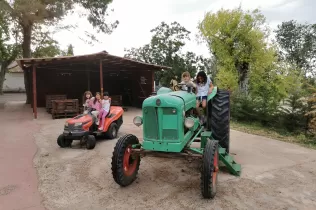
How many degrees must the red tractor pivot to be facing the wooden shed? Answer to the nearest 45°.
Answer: approximately 135° to its right

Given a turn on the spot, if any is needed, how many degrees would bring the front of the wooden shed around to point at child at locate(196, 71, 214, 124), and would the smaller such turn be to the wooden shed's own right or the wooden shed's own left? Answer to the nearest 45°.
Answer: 0° — it already faces them

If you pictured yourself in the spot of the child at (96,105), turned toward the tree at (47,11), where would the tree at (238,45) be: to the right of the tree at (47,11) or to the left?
right

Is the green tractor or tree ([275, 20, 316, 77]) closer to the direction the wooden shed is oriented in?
the green tractor

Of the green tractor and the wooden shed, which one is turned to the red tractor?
the wooden shed

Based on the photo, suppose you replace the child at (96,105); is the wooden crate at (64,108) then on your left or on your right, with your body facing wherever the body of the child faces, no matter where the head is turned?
on your right

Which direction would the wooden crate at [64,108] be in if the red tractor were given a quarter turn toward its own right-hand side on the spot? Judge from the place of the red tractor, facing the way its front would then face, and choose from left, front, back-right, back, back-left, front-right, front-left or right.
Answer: front-right

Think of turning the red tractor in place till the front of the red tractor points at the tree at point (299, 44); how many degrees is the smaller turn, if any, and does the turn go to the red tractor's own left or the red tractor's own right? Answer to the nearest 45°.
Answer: approximately 180°

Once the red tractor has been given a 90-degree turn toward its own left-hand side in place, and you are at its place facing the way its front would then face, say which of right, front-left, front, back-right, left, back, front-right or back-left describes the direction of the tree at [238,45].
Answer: left

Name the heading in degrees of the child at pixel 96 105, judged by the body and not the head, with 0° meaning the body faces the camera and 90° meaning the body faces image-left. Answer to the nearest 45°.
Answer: approximately 45°

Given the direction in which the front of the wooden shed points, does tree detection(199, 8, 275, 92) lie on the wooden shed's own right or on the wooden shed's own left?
on the wooden shed's own left

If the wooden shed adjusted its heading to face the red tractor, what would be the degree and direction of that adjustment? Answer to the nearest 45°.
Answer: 0° — it already faces it
